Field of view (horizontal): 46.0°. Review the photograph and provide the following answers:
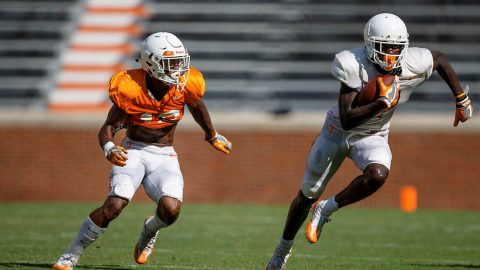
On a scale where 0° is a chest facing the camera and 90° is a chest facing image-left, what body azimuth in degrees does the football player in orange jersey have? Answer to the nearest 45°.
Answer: approximately 315°

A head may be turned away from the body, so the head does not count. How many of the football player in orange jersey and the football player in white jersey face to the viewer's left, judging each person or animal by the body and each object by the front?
0

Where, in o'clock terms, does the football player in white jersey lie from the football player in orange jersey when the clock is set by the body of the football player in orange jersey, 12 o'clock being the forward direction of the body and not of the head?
The football player in white jersey is roughly at 11 o'clock from the football player in orange jersey.

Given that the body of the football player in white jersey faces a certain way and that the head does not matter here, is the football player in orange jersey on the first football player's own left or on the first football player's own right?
on the first football player's own right
